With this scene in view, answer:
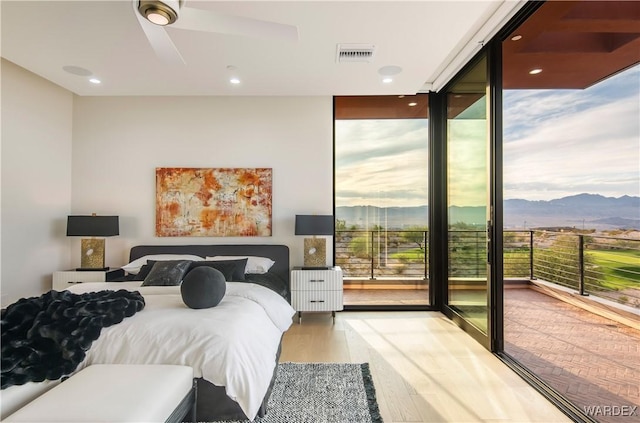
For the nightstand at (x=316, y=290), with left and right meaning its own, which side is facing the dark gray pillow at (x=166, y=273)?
right

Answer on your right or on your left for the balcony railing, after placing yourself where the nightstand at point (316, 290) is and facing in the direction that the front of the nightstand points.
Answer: on your left

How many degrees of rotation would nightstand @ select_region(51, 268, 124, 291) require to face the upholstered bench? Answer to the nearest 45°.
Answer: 0° — it already faces it

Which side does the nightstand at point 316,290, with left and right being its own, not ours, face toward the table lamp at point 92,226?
right

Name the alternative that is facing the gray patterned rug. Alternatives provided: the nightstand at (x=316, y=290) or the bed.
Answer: the nightstand

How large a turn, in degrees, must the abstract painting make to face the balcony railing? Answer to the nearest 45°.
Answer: approximately 45° to its left

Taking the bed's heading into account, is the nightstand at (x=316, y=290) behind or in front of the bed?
behind

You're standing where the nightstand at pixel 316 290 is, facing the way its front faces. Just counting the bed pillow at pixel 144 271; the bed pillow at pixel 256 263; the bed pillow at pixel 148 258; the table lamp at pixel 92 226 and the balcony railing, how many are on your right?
4

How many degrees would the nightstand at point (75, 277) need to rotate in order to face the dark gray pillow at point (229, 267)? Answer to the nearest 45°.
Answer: approximately 45° to its left

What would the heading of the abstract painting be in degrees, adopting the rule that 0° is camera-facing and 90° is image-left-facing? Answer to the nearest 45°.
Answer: approximately 0°

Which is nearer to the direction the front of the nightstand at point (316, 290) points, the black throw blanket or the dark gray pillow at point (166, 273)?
the black throw blanket

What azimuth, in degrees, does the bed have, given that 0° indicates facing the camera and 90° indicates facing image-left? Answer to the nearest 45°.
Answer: approximately 0°
